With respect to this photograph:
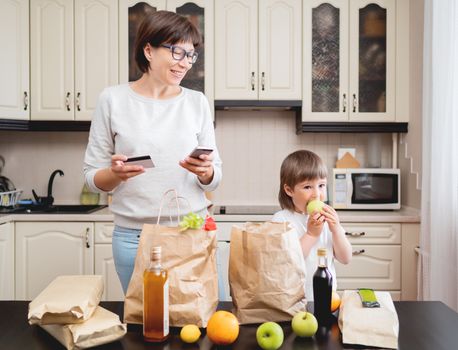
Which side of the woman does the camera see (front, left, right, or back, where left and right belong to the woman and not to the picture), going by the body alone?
front

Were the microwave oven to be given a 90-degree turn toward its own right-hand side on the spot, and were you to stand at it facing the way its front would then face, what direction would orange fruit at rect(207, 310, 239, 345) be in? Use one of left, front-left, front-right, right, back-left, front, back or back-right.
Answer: left

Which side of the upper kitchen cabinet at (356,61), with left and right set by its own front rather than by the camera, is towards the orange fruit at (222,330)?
front

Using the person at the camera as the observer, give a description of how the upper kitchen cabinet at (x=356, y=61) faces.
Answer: facing the viewer

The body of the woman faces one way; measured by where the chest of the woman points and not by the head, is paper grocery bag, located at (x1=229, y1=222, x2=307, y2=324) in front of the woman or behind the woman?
in front

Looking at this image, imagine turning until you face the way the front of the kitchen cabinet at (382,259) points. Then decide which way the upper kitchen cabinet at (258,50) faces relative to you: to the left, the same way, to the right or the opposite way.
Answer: the same way

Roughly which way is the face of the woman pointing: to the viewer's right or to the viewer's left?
to the viewer's right

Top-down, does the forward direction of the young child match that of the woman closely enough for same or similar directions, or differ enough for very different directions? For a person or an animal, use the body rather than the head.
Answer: same or similar directions

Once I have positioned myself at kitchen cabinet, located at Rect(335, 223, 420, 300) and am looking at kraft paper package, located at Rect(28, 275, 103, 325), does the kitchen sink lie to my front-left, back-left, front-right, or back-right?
front-right

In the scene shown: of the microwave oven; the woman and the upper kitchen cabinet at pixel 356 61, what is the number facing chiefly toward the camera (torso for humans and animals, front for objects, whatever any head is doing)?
3

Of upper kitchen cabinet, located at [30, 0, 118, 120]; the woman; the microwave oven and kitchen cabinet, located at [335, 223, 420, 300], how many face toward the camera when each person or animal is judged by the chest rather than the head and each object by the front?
4

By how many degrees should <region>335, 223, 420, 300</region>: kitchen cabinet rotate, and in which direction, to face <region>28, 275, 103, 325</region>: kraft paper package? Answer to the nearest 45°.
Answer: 0° — it already faces it

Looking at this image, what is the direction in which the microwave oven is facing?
toward the camera

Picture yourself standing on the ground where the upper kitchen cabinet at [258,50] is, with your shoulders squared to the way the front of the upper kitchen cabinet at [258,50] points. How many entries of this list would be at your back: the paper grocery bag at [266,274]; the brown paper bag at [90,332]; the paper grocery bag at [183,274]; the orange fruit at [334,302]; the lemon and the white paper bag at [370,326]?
0

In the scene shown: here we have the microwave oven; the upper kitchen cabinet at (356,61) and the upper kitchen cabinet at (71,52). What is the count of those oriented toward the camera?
3
